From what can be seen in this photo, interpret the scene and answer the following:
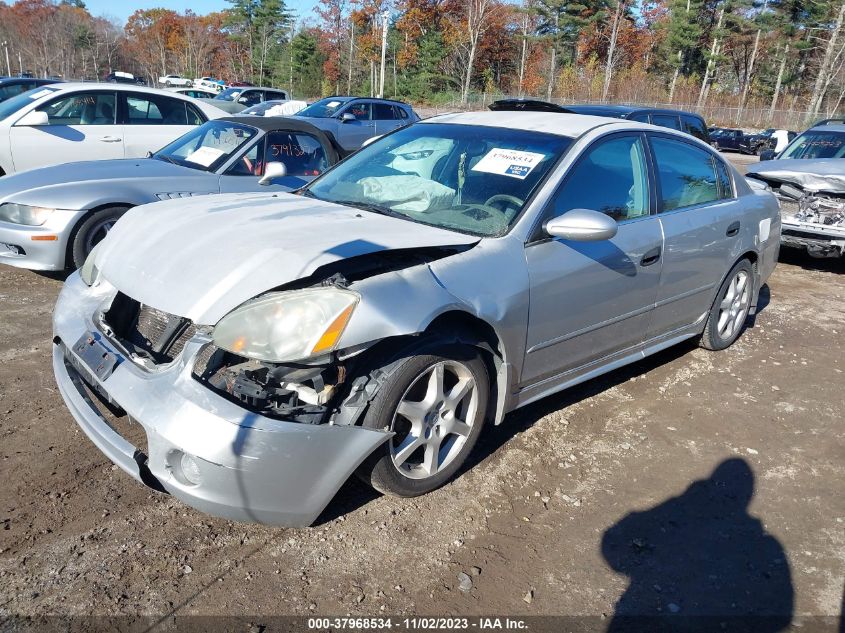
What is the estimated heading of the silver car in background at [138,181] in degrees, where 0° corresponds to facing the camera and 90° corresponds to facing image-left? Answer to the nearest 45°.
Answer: approximately 45°

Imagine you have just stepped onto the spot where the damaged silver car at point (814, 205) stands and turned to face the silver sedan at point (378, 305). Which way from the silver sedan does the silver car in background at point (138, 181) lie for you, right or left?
right

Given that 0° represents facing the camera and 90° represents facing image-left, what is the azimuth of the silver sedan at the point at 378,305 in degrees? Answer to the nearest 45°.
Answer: approximately 45°

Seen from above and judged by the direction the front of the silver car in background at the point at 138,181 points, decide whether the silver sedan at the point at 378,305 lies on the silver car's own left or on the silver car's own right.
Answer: on the silver car's own left

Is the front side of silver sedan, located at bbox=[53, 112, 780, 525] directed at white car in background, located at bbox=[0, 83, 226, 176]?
no

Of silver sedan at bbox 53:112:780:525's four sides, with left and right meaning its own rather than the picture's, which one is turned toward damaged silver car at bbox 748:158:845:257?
back

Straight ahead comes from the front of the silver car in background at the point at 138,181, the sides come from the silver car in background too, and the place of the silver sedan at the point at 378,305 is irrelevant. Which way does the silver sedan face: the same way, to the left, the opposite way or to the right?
the same way

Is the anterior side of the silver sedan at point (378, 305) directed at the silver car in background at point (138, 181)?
no

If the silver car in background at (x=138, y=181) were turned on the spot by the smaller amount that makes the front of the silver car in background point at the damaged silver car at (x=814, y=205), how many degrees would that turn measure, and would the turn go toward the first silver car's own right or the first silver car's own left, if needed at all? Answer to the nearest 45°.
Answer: approximately 135° to the first silver car's own left

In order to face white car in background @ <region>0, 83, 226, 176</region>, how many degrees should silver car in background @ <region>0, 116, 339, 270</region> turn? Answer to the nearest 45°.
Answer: approximately 135° to its right

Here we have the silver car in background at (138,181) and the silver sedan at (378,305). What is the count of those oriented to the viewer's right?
0

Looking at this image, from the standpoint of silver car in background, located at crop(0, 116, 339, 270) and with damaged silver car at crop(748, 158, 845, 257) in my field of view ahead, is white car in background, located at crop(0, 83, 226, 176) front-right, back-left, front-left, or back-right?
back-left
